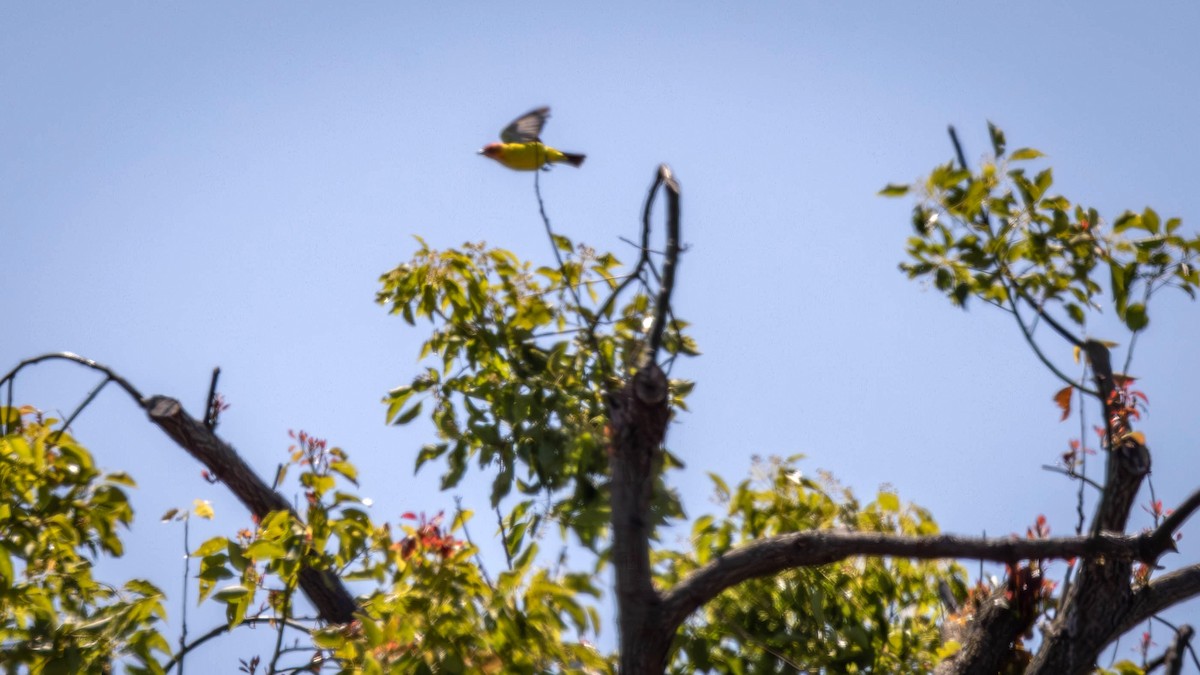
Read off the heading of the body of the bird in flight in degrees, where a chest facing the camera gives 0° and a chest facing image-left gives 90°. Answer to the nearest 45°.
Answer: approximately 90°
